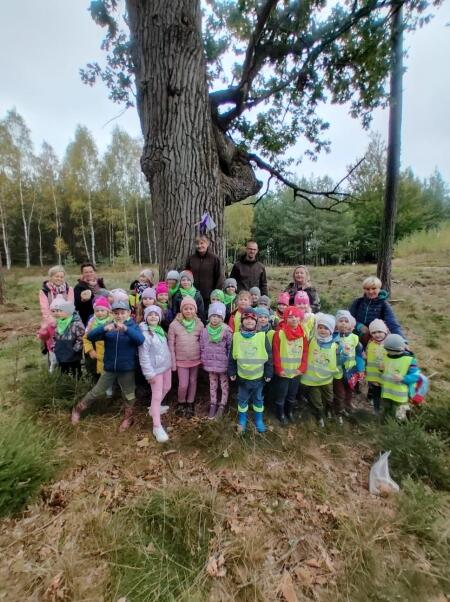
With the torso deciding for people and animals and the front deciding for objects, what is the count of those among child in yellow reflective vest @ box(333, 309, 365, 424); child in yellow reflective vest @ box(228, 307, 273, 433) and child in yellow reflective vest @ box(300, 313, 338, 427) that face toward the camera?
3

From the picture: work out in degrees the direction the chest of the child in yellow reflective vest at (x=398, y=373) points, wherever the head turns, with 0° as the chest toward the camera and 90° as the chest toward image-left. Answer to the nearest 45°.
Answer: approximately 45°

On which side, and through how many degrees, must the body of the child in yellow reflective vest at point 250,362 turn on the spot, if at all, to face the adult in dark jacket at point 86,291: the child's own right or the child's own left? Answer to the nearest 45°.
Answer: approximately 90° to the child's own right

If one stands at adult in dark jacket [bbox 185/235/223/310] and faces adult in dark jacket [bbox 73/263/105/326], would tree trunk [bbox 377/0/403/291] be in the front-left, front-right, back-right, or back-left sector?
back-right

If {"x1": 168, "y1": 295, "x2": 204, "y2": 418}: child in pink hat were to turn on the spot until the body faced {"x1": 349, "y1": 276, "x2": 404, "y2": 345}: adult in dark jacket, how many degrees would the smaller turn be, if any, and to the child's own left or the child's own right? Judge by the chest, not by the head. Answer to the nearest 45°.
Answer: approximately 90° to the child's own left

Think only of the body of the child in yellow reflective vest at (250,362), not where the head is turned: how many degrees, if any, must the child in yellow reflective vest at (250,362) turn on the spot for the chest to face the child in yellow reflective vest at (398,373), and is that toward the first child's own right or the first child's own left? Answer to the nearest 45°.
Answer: approximately 90° to the first child's own left

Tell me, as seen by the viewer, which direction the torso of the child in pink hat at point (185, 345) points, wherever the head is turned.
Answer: toward the camera

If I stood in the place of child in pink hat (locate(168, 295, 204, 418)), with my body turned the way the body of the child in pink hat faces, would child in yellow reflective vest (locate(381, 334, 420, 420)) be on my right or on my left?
on my left

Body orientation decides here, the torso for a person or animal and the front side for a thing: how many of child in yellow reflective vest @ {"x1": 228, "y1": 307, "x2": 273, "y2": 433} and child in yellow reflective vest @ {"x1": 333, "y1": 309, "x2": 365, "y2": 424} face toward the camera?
2
